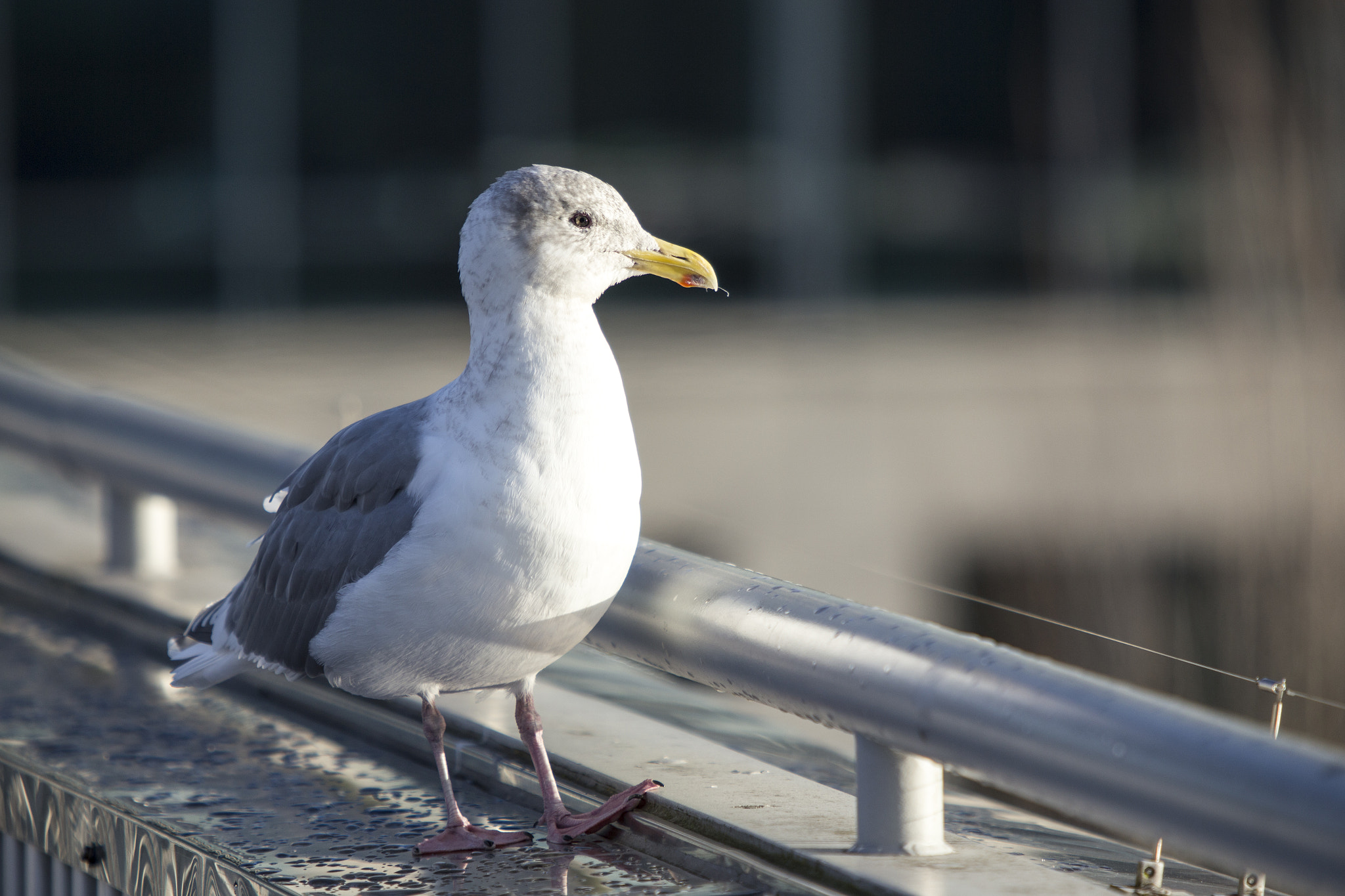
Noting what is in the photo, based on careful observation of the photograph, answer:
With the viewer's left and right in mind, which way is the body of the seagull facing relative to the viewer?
facing the viewer and to the right of the viewer
